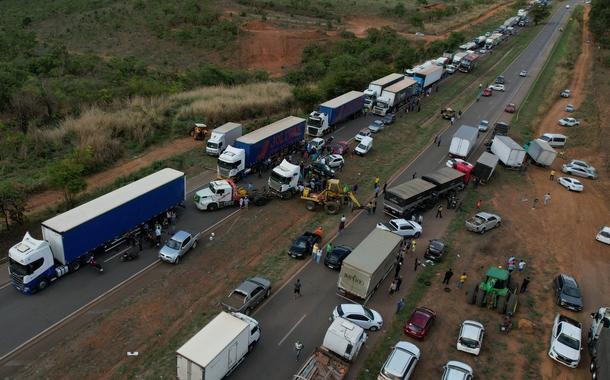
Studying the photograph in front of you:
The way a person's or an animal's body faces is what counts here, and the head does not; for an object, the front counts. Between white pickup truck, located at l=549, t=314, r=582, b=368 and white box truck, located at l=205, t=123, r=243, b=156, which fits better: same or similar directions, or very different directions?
same or similar directions

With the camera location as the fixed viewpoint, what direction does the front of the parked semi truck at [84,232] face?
facing the viewer and to the left of the viewer

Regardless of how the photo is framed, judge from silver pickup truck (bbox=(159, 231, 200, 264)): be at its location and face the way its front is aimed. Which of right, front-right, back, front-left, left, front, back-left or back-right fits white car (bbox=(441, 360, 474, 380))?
left

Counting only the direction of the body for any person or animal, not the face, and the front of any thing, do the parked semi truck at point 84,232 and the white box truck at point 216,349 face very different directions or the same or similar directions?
very different directions

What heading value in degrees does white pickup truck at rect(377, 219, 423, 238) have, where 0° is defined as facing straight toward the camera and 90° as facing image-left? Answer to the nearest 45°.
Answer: approximately 270°

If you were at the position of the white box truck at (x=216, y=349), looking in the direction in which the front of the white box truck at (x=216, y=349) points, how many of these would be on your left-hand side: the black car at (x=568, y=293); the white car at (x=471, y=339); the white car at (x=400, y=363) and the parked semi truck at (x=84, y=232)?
1

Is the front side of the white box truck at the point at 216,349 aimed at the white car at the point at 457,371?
no

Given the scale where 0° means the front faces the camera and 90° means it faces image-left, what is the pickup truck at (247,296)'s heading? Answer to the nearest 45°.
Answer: approximately 225°

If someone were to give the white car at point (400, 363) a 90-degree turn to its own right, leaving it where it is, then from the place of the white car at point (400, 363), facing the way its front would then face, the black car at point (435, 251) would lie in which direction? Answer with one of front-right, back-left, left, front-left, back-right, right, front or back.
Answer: back-left

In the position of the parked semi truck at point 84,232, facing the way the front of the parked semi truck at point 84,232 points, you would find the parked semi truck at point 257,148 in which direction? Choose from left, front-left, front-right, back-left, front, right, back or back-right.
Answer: back

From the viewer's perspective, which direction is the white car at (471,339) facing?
away from the camera

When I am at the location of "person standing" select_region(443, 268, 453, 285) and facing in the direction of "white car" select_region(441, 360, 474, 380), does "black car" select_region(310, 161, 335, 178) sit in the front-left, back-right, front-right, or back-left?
back-right

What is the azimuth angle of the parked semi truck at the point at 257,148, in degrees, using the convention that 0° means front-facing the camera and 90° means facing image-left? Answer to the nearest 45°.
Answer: approximately 45°

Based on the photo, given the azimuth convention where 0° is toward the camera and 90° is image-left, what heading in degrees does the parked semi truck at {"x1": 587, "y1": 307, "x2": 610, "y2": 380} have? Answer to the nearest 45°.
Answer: approximately 180°

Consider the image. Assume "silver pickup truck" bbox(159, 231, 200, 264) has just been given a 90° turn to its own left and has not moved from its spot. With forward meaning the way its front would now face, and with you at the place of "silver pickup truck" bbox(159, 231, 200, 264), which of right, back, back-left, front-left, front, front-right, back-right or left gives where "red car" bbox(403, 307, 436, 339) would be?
front

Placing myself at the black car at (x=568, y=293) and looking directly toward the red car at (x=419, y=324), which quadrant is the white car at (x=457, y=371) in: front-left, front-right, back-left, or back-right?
front-left

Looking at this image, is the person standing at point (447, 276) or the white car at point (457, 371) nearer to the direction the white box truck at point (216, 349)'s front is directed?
the person standing
